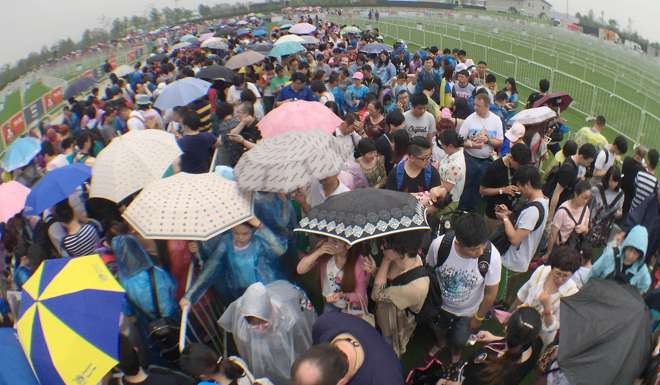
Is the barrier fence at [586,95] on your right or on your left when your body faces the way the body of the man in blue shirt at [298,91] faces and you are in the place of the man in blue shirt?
on your left

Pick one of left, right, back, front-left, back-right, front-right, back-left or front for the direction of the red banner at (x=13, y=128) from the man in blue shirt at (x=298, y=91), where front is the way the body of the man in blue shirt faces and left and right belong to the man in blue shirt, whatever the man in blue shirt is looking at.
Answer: back-right

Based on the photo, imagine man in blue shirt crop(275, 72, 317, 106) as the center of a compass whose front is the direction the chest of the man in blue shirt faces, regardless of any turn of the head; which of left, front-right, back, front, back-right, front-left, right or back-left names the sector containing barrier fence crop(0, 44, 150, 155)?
back-right

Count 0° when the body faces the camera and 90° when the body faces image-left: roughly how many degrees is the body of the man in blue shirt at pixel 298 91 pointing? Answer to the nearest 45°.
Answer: approximately 0°
